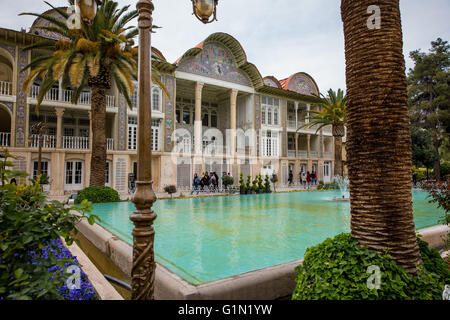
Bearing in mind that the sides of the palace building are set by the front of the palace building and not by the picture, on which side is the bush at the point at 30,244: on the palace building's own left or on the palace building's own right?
on the palace building's own right

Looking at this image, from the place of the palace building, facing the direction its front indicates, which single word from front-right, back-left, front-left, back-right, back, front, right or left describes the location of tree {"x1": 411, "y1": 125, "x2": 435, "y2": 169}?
front-left

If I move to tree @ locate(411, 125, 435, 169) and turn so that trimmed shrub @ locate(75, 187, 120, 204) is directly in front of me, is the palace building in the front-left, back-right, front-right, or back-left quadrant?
front-right

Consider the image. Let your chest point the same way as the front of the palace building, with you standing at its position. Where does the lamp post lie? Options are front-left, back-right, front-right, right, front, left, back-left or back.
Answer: front-right

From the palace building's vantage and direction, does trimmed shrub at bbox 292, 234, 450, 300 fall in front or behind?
in front
